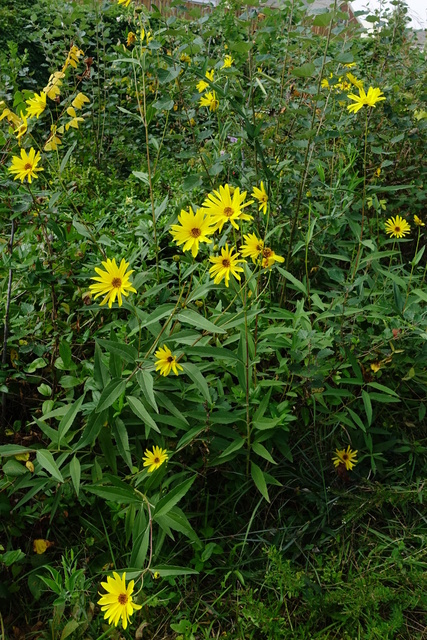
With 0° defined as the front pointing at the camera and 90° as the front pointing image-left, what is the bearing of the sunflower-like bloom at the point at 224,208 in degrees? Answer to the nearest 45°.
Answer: approximately 0°
